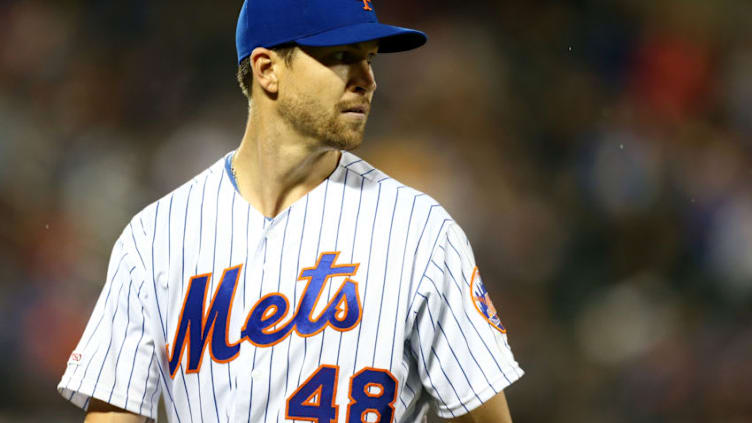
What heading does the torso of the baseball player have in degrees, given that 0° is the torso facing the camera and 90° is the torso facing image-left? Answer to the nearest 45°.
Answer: approximately 0°
